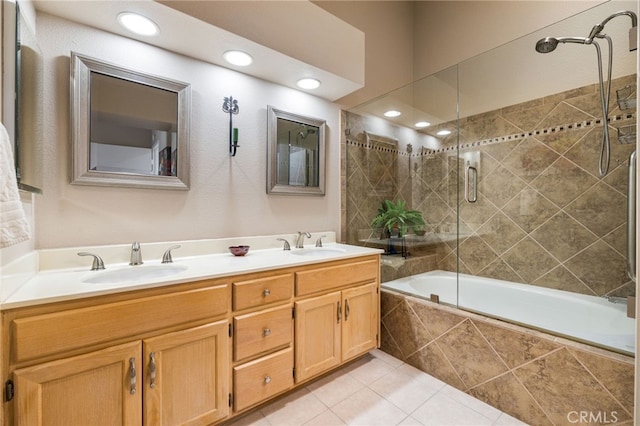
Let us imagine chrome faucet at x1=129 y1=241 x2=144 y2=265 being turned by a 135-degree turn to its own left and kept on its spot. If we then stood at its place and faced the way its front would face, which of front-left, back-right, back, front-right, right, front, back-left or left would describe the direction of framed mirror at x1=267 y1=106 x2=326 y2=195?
front-right

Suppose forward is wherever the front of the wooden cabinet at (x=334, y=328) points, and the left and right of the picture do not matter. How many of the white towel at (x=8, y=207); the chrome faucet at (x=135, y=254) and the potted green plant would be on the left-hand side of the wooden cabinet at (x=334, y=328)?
1

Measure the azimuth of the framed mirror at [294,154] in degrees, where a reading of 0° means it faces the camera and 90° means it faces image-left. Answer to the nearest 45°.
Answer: approximately 315°

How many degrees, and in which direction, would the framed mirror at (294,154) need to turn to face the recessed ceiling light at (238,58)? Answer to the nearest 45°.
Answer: approximately 90° to its right

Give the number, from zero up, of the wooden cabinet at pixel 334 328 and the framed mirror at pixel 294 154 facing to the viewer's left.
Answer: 0

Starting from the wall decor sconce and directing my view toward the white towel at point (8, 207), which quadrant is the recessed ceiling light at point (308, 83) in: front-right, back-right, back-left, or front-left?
back-left

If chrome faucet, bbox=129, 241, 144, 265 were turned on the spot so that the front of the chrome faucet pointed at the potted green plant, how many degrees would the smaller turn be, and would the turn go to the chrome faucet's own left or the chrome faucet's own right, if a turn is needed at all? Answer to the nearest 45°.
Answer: approximately 90° to the chrome faucet's own left

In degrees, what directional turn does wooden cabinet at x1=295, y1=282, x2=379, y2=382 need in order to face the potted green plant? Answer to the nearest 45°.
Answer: approximately 90° to its left
